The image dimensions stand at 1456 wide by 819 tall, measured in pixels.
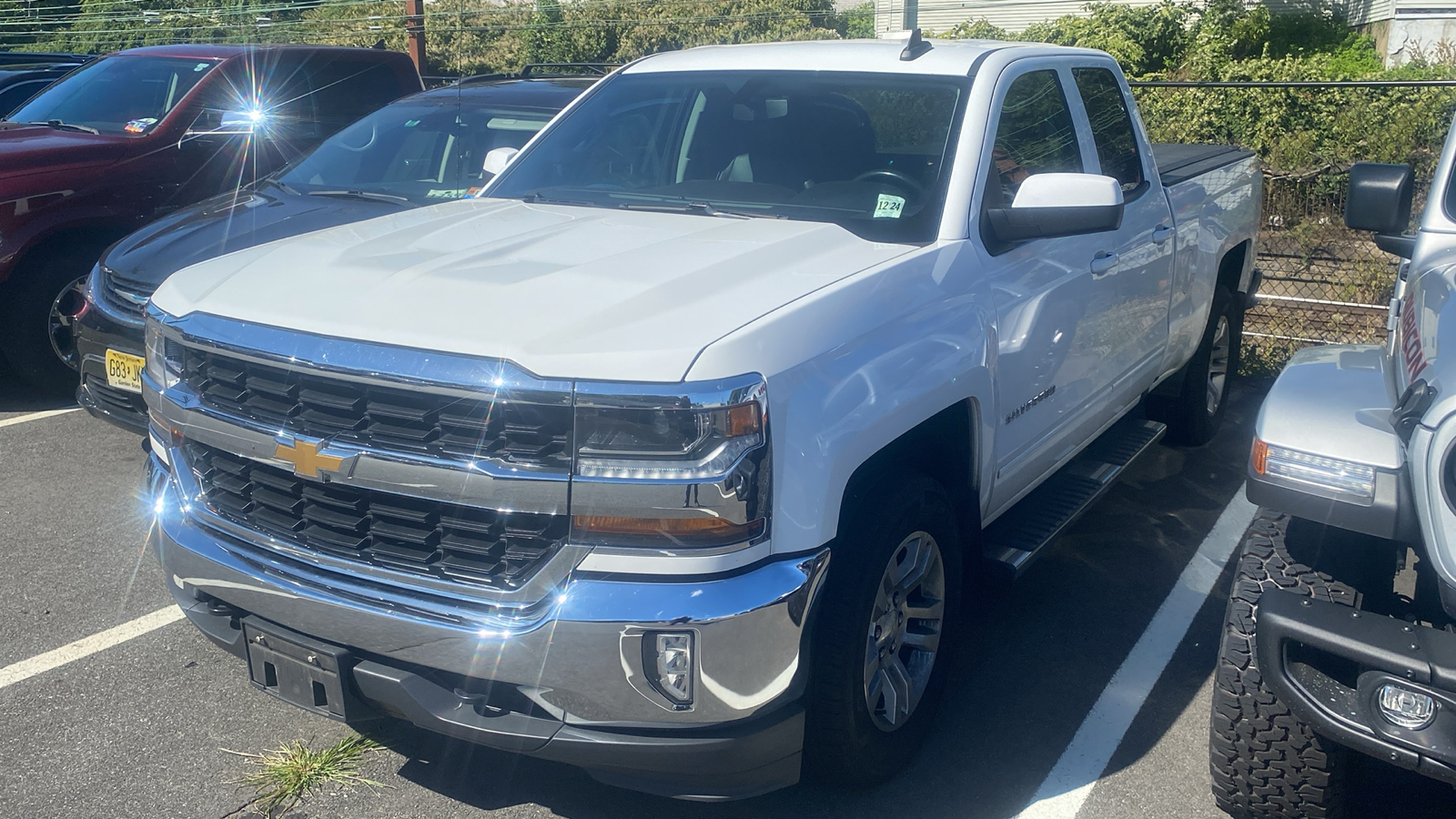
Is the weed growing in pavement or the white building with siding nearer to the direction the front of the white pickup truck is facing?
the weed growing in pavement

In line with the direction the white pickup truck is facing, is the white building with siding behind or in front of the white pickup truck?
behind

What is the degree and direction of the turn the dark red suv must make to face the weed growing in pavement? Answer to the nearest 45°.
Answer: approximately 45° to its left

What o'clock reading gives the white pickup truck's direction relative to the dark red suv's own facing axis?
The white pickup truck is roughly at 10 o'clock from the dark red suv.

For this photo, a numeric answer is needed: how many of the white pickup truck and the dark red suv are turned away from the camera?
0

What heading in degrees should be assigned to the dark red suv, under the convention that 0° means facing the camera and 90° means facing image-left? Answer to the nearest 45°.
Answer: approximately 45°

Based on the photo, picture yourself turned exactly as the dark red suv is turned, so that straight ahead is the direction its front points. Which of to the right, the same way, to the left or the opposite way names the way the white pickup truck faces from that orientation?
the same way

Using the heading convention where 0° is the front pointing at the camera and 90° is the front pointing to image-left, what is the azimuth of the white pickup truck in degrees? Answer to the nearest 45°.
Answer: approximately 45°

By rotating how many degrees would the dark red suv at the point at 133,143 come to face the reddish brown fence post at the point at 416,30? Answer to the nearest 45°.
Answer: approximately 135° to its right

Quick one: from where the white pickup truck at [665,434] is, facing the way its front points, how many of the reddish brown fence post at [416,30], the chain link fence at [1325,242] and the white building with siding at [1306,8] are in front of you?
0

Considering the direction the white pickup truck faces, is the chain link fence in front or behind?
behind

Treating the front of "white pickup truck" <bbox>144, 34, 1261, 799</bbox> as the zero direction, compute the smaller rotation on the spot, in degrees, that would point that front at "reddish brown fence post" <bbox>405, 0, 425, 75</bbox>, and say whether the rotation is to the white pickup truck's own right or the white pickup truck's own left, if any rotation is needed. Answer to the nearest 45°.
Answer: approximately 135° to the white pickup truck's own right

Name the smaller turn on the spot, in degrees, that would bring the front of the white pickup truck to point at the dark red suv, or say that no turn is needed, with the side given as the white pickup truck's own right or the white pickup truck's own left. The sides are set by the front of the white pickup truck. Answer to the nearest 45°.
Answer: approximately 90° to the white pickup truck's own right

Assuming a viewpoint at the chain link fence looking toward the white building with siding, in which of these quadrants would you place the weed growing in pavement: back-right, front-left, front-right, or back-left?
back-left
